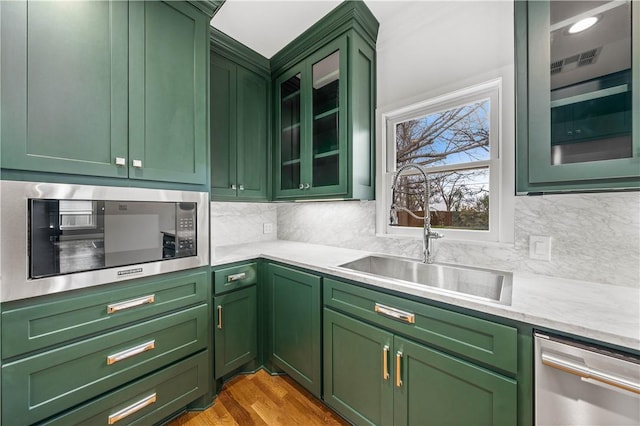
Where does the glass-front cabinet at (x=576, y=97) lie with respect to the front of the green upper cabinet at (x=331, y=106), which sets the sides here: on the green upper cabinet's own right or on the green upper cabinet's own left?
on the green upper cabinet's own left

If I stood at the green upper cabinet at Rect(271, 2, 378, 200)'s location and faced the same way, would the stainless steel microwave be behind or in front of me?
in front

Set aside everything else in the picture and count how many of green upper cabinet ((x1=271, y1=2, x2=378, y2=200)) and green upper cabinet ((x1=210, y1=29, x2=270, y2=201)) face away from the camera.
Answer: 0

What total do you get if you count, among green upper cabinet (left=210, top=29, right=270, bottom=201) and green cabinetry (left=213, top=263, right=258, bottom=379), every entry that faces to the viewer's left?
0

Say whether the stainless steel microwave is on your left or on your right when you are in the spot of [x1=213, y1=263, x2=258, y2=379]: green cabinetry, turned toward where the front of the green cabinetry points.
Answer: on your right

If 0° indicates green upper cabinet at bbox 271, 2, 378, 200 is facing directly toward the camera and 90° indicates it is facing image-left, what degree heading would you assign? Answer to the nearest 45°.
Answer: approximately 45°

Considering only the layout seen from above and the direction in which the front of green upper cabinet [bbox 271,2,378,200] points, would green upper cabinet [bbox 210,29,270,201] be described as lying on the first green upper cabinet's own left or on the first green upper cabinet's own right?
on the first green upper cabinet's own right

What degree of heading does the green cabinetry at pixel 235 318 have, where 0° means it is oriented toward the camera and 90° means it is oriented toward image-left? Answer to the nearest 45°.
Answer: approximately 315°

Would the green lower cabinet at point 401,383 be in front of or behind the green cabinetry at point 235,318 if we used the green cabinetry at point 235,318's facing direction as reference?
in front
